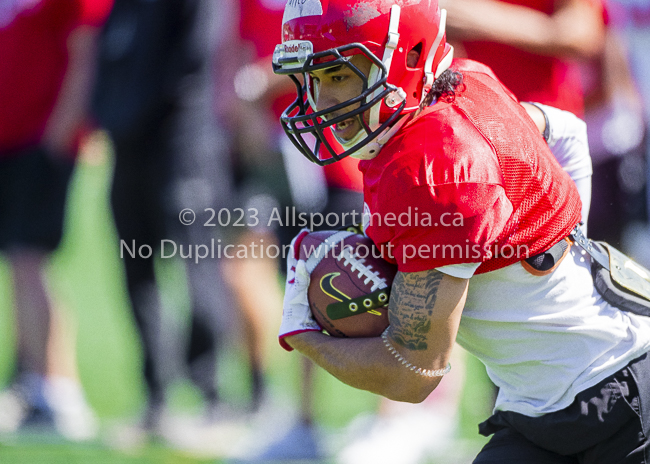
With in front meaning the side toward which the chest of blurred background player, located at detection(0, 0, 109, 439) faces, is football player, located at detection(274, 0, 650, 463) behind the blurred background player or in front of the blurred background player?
in front

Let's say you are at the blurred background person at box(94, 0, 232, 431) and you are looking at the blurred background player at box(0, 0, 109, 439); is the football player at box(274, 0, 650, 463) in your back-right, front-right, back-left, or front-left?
back-left

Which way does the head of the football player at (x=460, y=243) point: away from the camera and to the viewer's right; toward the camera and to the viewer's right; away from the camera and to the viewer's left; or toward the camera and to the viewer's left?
toward the camera and to the viewer's left

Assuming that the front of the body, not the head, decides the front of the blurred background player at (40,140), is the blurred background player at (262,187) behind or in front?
in front

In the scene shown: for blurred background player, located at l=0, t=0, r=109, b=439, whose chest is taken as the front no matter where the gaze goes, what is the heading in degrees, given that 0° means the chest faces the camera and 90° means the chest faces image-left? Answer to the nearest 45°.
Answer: approximately 315°

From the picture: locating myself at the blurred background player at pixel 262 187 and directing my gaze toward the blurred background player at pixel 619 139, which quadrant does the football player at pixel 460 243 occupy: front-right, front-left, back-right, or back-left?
front-right

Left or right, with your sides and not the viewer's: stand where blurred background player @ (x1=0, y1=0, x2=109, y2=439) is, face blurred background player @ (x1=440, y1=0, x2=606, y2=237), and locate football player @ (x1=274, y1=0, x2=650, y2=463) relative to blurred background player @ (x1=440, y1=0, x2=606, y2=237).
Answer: right

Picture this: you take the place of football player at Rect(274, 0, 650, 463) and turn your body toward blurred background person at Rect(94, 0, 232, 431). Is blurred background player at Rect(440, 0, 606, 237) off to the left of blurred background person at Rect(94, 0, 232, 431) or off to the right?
right
